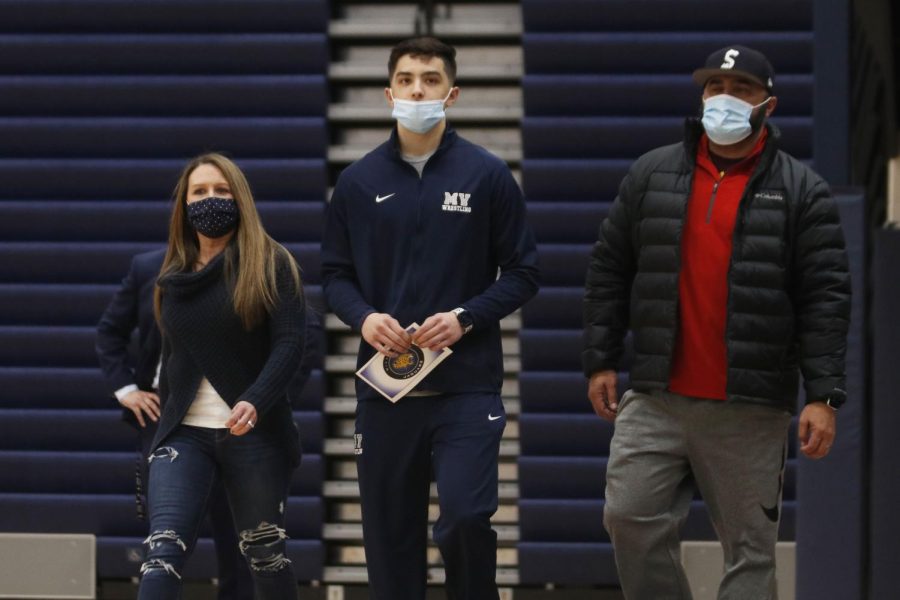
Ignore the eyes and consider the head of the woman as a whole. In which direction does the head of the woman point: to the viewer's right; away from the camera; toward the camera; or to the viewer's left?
toward the camera

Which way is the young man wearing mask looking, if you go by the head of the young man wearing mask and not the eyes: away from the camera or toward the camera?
toward the camera

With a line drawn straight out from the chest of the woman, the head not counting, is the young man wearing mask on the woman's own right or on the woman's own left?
on the woman's own left

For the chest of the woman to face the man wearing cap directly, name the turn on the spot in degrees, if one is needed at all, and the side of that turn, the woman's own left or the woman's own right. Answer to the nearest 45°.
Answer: approximately 135° to the woman's own left

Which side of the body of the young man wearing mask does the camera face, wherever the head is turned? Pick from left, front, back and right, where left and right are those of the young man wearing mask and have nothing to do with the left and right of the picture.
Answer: front

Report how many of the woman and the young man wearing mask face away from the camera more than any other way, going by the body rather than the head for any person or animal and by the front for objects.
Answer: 0

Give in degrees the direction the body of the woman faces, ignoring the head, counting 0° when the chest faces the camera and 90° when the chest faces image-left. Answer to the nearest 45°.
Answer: approximately 45°

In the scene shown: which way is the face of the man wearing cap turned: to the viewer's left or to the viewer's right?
to the viewer's left

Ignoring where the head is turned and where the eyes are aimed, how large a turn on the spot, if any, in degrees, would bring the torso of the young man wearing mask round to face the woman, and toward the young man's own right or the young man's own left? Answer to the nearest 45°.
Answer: approximately 90° to the young man's own right
